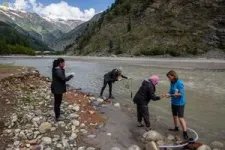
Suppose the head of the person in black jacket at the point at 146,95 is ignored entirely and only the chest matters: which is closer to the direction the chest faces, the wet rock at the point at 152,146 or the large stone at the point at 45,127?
the wet rock

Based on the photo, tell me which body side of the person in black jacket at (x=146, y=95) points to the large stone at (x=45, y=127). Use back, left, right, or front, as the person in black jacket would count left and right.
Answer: back

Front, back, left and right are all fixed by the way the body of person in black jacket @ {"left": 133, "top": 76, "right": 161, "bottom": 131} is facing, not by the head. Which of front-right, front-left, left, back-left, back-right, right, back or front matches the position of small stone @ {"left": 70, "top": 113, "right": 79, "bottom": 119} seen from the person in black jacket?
back

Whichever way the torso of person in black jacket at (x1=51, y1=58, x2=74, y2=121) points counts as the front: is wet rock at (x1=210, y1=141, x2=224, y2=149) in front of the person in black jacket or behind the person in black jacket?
in front

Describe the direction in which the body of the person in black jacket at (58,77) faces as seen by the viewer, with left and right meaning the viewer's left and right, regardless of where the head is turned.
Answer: facing to the right of the viewer

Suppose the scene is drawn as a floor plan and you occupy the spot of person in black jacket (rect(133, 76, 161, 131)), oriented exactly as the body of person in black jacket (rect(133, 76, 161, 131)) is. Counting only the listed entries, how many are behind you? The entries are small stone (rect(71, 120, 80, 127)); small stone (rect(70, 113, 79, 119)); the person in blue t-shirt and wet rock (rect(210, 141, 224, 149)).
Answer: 2

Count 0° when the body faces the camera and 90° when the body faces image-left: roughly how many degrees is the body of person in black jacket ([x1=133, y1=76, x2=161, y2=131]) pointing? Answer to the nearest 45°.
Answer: approximately 270°

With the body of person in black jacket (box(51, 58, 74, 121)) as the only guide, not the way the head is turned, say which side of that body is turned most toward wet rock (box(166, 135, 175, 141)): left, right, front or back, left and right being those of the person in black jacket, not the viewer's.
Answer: front

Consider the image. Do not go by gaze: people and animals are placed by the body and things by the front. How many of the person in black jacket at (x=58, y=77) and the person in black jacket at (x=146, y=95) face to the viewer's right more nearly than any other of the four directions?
2

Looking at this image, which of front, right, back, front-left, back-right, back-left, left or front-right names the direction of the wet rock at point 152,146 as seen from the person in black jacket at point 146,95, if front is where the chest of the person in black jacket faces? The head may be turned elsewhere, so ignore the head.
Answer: right
